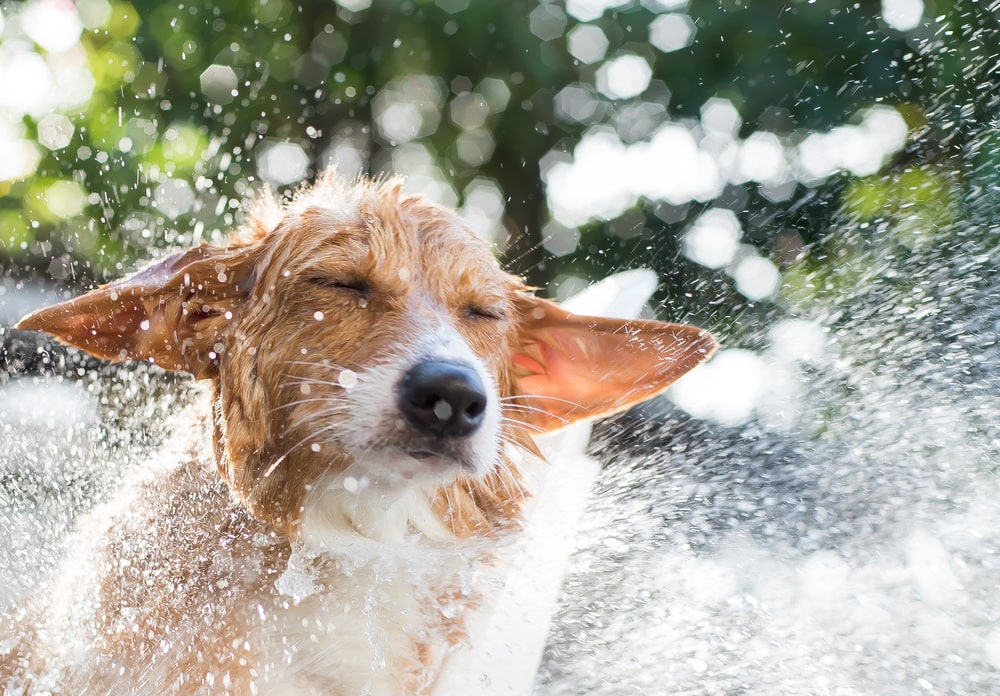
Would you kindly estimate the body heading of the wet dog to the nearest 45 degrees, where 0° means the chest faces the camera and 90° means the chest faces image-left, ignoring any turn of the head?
approximately 315°
